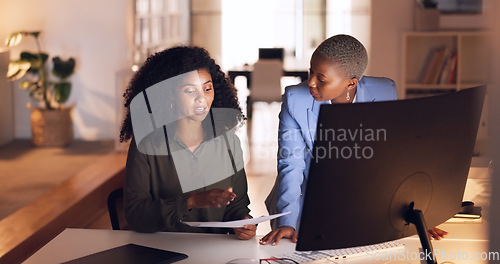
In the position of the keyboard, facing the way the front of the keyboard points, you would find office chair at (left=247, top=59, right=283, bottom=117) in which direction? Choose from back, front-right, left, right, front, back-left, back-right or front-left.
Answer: front-right

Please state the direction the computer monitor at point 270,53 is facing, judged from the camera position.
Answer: facing the viewer

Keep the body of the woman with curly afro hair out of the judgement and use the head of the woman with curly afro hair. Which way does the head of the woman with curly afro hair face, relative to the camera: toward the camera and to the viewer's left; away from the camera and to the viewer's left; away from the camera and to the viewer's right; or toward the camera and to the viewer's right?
toward the camera and to the viewer's right

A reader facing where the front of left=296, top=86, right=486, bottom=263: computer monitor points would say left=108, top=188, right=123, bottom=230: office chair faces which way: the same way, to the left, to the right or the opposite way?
the opposite way

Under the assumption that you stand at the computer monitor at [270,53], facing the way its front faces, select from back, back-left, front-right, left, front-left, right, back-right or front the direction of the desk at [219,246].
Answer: front

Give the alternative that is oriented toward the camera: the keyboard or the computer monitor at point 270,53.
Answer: the computer monitor

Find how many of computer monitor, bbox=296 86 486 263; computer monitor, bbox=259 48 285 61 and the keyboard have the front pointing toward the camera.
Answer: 1

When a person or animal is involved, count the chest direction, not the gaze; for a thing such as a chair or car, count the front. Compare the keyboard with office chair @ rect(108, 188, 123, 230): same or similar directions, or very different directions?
very different directions

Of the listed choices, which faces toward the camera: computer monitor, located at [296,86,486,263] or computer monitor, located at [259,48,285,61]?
computer monitor, located at [259,48,285,61]

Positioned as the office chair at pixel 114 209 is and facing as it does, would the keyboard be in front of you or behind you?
in front

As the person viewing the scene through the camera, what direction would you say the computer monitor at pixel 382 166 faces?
facing away from the viewer and to the left of the viewer

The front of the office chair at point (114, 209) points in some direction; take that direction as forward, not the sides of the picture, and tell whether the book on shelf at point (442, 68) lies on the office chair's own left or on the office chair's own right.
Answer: on the office chair's own left

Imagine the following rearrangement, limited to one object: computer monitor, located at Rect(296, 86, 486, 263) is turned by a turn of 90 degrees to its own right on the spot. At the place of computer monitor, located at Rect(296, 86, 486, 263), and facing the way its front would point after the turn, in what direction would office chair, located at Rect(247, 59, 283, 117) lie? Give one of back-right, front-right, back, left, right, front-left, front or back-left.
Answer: front-left

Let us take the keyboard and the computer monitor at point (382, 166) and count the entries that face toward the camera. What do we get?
0

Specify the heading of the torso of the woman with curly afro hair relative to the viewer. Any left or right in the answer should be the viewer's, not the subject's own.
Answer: facing the viewer and to the right of the viewer

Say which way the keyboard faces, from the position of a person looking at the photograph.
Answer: facing away from the viewer and to the left of the viewer
